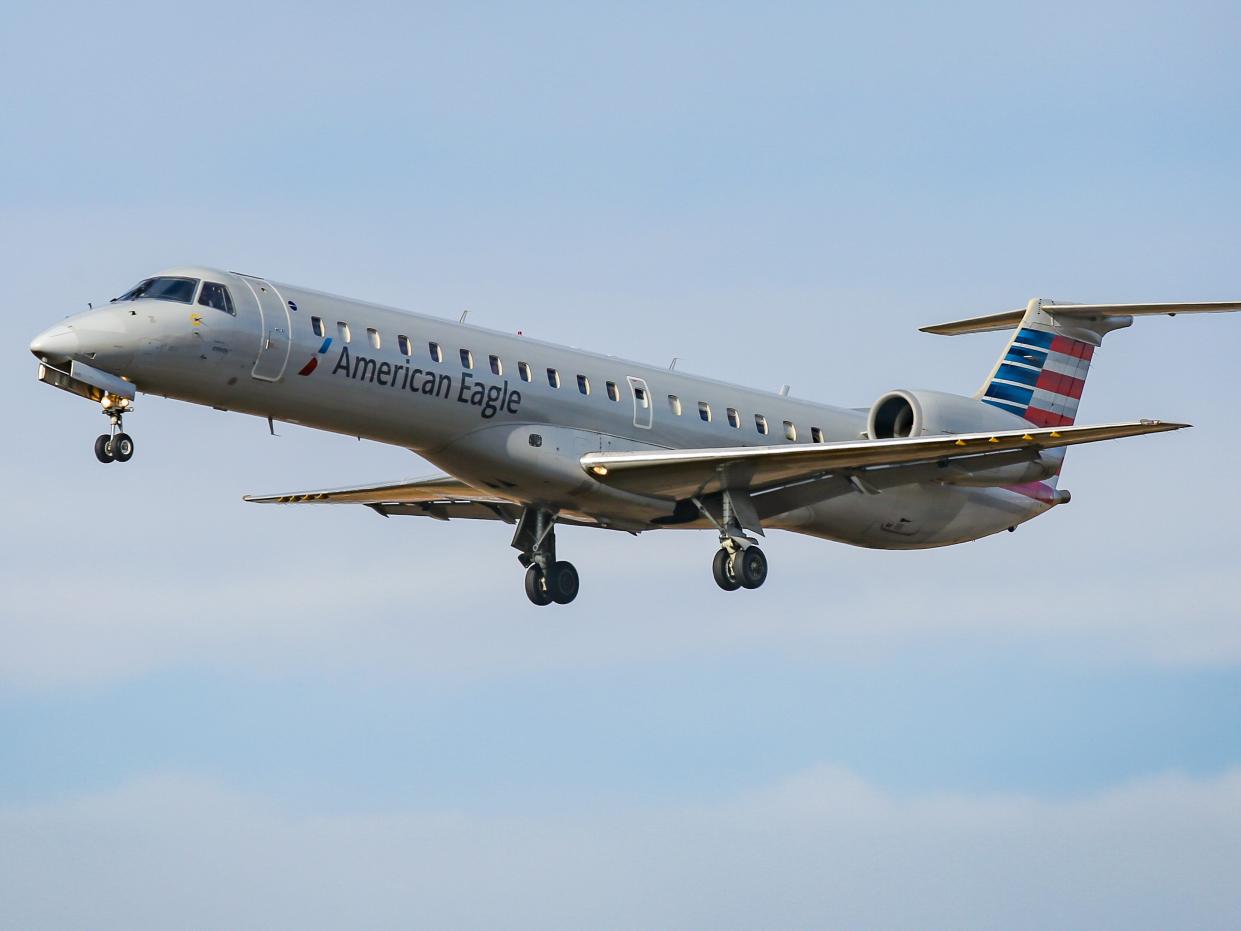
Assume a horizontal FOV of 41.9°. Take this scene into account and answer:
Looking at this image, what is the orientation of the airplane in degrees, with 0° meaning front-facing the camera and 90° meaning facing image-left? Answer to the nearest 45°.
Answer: approximately 45°
